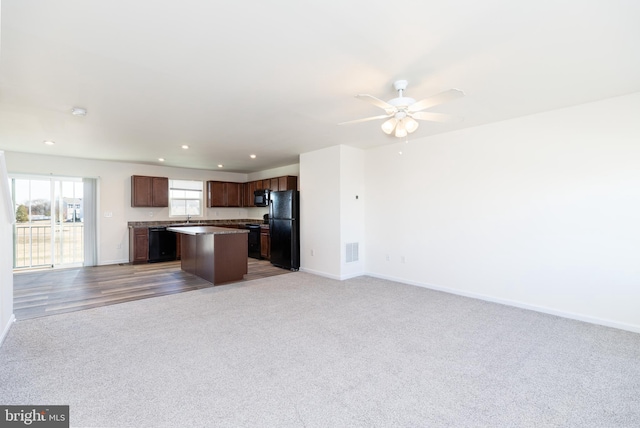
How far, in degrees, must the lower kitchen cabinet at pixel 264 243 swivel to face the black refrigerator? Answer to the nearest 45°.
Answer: approximately 45° to its left

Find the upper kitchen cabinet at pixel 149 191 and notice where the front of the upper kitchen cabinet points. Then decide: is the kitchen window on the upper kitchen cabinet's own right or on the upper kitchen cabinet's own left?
on the upper kitchen cabinet's own left

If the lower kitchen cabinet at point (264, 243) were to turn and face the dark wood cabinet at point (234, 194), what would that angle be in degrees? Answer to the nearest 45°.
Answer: approximately 90° to its right

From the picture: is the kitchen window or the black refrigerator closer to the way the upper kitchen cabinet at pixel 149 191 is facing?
the black refrigerator

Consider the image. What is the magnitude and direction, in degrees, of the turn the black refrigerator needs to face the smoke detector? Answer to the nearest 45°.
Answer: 0° — it already faces it

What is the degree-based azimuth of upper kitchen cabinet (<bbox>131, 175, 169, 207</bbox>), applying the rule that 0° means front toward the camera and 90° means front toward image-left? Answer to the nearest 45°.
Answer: approximately 0°

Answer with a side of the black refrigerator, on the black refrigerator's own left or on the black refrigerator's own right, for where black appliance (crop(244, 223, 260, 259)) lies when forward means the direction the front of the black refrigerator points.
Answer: on the black refrigerator's own right

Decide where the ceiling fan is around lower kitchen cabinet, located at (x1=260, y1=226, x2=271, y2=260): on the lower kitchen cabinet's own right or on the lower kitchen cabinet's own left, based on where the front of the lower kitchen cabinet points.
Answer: on the lower kitchen cabinet's own left

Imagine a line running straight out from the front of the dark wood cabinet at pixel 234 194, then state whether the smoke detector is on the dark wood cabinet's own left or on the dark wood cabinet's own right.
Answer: on the dark wood cabinet's own right

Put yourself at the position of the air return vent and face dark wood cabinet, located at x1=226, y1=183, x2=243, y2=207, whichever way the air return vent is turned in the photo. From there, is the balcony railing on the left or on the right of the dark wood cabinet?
left

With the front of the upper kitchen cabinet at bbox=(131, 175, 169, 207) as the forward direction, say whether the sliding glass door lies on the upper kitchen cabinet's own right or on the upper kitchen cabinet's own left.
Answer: on the upper kitchen cabinet's own right

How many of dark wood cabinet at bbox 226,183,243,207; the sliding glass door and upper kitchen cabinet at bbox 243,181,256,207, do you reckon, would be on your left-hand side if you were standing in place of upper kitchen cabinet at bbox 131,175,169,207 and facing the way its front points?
2
